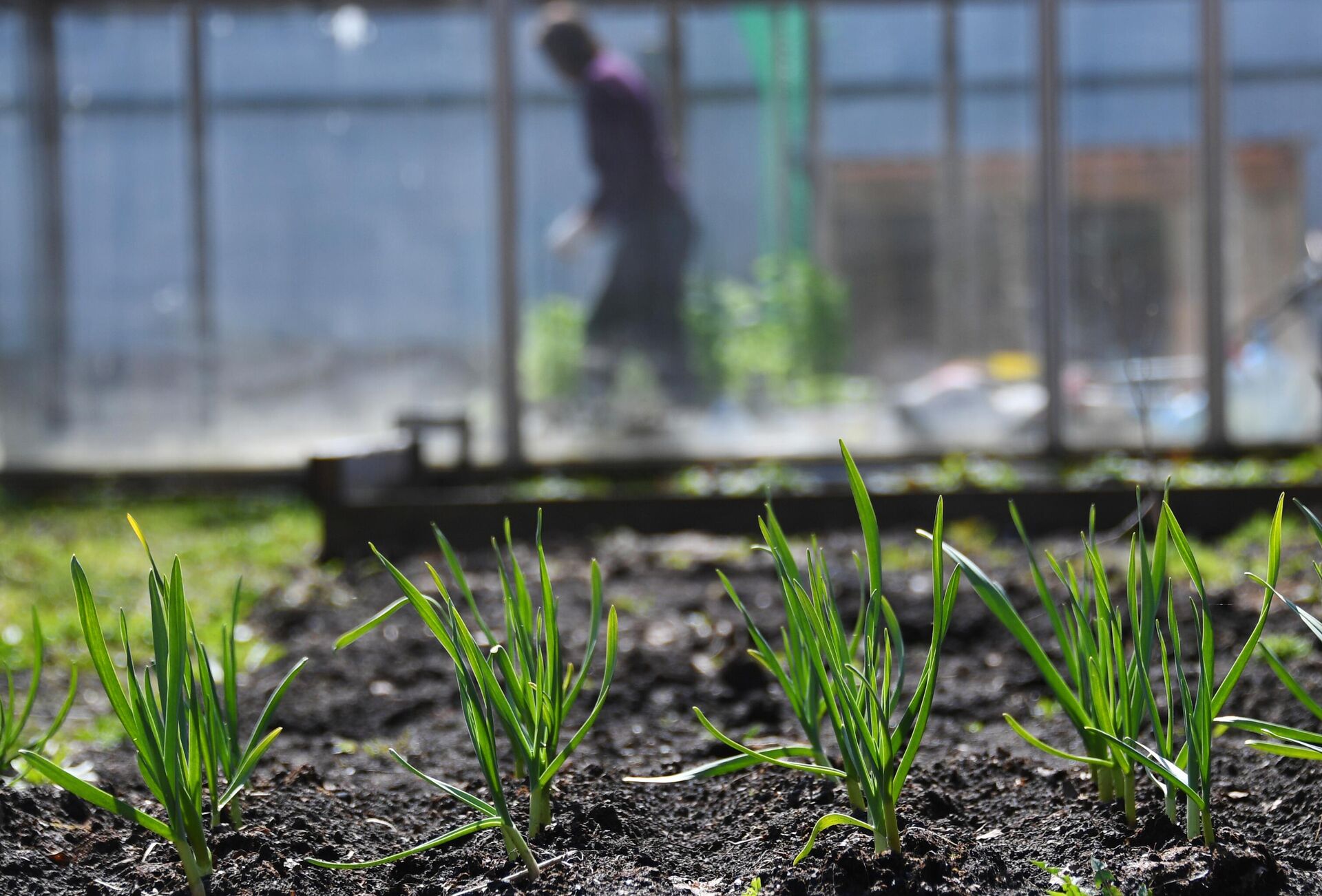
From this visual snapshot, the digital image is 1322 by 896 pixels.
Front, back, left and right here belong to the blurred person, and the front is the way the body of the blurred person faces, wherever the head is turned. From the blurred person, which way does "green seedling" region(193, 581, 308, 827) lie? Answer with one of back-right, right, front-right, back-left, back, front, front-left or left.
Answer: left

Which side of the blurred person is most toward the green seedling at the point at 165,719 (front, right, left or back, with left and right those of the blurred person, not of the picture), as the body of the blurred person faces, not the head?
left

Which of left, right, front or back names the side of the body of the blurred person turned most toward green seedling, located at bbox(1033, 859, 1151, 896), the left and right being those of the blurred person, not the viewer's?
left

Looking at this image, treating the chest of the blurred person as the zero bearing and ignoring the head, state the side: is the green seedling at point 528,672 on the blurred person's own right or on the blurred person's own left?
on the blurred person's own left

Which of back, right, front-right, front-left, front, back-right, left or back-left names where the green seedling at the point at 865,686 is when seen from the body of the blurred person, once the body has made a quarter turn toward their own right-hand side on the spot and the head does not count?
back

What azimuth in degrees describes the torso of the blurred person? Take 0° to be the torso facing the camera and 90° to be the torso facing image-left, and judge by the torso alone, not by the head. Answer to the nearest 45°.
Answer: approximately 90°

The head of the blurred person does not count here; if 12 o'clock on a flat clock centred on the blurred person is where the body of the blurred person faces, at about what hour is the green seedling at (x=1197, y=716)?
The green seedling is roughly at 9 o'clock from the blurred person.

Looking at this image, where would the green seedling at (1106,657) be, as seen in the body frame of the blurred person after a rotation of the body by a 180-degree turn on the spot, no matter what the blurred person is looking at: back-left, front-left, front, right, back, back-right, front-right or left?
right

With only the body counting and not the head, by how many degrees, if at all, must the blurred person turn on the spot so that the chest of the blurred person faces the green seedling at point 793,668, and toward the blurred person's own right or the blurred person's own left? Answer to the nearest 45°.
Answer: approximately 90° to the blurred person's own left
